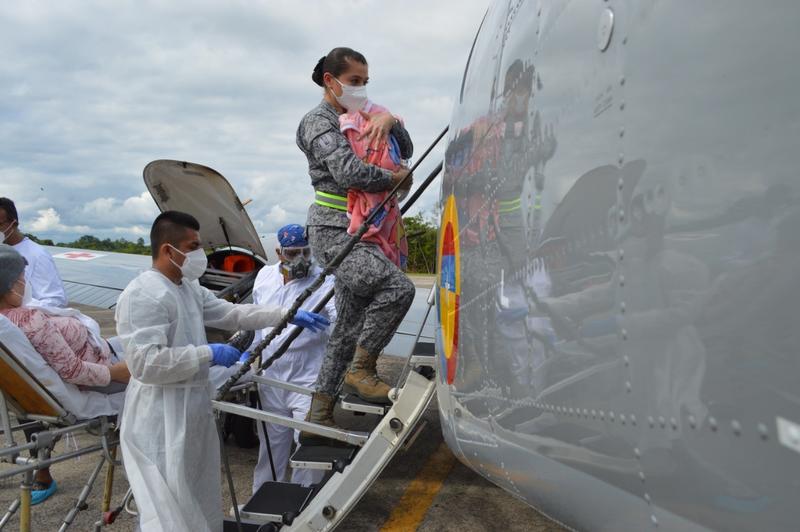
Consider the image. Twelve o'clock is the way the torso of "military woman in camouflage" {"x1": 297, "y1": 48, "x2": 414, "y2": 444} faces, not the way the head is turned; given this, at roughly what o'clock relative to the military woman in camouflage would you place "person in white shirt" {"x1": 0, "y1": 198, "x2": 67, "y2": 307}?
The person in white shirt is roughly at 7 o'clock from the military woman in camouflage.

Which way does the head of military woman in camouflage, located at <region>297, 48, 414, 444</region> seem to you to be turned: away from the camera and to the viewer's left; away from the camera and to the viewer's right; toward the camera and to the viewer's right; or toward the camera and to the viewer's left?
toward the camera and to the viewer's right

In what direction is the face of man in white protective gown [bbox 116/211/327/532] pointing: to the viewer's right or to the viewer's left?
to the viewer's right

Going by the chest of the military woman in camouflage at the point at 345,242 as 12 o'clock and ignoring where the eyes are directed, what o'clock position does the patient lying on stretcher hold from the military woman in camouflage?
The patient lying on stretcher is roughly at 6 o'clock from the military woman in camouflage.

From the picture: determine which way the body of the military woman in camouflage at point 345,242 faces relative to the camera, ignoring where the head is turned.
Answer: to the viewer's right
